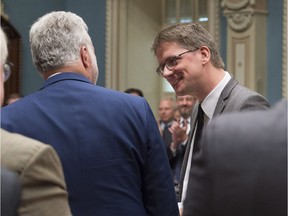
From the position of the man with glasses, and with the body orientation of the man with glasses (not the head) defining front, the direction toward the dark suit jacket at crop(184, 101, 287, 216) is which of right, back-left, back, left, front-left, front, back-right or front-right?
front-left

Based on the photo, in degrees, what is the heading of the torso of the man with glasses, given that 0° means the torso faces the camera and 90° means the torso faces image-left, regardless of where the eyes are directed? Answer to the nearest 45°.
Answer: approximately 45°

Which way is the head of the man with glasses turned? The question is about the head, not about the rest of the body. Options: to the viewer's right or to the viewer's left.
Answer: to the viewer's left
